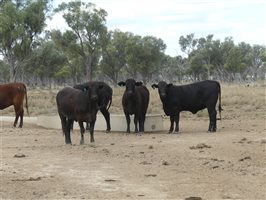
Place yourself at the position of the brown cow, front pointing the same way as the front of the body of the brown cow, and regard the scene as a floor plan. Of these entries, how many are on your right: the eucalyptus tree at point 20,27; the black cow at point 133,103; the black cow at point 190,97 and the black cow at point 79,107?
1

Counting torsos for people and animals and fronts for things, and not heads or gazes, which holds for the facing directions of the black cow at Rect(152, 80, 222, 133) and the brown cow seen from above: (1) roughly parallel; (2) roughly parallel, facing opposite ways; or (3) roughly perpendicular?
roughly parallel

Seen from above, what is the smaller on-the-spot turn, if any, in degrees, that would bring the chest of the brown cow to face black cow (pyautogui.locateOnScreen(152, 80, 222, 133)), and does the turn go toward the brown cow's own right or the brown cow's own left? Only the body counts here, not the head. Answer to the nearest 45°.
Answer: approximately 135° to the brown cow's own left

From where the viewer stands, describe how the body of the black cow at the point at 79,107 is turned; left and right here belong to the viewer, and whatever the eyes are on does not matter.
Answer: facing the viewer and to the right of the viewer

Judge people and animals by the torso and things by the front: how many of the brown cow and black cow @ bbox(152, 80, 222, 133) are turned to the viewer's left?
2

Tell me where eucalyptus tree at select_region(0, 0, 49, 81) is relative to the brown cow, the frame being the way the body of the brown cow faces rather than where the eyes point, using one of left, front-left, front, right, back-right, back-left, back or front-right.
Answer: right

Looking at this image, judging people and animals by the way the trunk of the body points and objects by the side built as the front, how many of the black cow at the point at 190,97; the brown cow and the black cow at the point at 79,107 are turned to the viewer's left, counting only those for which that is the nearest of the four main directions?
2

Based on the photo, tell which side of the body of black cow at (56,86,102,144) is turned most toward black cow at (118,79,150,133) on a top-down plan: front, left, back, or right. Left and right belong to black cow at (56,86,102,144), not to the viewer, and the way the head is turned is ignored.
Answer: left

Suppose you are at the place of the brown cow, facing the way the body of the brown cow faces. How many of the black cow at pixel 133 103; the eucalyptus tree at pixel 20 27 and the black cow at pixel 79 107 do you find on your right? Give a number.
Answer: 1

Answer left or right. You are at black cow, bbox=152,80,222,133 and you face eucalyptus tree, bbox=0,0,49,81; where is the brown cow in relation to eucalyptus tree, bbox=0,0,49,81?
left

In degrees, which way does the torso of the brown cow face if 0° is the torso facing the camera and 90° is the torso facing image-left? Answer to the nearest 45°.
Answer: approximately 90°

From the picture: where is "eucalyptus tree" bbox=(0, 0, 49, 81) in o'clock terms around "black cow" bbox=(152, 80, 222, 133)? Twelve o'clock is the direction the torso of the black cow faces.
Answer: The eucalyptus tree is roughly at 2 o'clock from the black cow.

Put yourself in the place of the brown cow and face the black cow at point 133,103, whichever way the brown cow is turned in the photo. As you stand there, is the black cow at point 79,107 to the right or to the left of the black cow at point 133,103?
right

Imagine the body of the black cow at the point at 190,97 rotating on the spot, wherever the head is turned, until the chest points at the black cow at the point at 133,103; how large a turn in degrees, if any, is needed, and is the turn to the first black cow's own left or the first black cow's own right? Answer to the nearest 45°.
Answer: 0° — it already faces it

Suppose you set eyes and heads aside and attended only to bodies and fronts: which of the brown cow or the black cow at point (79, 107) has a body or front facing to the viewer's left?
the brown cow

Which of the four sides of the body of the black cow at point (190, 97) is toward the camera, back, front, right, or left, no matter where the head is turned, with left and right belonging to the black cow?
left
